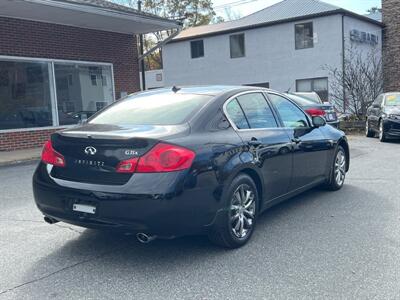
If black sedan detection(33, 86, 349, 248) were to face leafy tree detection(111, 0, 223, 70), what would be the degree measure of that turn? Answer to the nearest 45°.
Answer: approximately 45° to its left

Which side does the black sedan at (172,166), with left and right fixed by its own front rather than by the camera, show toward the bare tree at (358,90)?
front

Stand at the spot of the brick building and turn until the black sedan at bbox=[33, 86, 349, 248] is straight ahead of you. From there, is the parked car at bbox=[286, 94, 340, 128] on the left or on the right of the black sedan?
left

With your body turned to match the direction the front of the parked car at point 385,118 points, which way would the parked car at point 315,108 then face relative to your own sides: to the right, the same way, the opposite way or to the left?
the opposite way

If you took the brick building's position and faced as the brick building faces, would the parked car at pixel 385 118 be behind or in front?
in front

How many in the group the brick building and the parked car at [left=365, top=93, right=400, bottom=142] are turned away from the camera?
0

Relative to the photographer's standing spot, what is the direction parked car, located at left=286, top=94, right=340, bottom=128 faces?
facing away from the viewer and to the left of the viewer

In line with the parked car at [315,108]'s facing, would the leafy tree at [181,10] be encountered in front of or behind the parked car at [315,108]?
in front

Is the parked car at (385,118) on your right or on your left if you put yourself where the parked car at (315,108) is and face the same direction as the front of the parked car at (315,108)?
on your right

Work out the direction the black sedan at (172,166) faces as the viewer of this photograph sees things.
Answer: facing away from the viewer and to the right of the viewer

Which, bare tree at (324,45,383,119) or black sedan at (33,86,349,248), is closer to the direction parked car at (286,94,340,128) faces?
the bare tree

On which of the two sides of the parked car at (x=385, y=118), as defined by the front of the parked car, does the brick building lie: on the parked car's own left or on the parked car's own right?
on the parked car's own right

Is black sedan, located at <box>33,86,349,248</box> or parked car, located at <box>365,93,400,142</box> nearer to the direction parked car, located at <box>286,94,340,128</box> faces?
the parked car

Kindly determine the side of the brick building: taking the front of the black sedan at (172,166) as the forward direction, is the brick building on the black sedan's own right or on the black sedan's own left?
on the black sedan's own left
